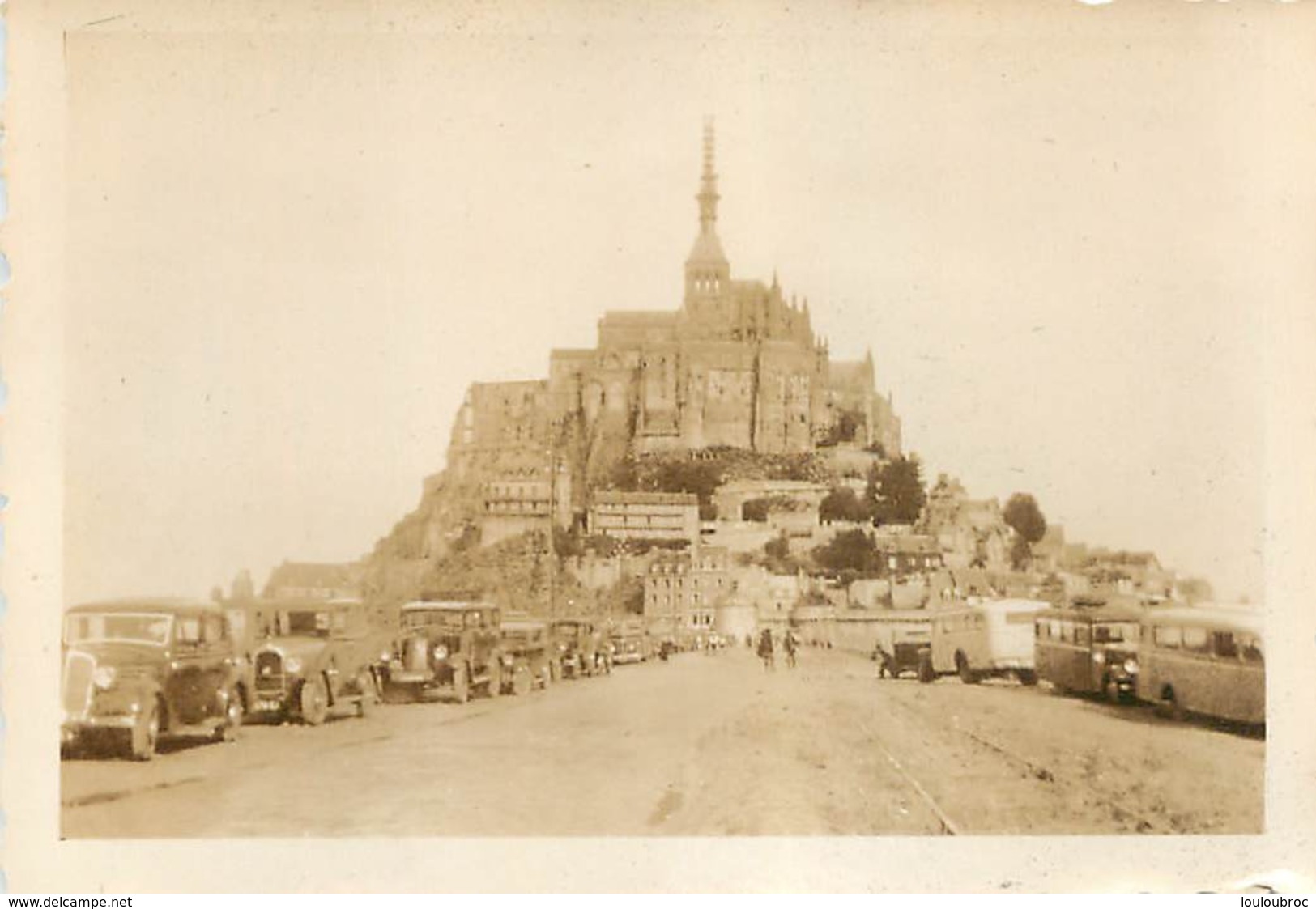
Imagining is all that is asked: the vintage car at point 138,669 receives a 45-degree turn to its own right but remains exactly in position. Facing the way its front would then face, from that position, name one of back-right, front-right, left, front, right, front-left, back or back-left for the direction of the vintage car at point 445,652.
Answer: back

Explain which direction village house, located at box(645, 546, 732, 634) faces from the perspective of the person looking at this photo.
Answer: facing the viewer

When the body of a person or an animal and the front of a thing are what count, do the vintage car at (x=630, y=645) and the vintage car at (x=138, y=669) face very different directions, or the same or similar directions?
same or similar directions

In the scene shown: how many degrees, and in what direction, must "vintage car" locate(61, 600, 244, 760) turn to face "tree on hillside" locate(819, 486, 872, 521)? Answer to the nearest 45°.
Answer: approximately 135° to its left

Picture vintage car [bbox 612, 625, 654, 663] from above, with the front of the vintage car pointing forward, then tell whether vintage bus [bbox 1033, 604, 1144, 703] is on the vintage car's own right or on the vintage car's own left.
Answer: on the vintage car's own left

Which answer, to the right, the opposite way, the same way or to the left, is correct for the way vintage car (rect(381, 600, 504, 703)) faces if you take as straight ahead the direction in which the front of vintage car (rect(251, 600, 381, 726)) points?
the same way

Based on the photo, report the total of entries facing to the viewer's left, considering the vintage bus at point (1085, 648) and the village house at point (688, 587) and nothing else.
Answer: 0

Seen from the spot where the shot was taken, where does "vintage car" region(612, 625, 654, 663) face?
facing the viewer and to the left of the viewer

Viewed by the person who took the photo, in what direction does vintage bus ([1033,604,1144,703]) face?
facing the viewer and to the right of the viewer

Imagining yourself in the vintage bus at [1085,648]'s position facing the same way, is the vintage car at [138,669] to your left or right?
on your right
